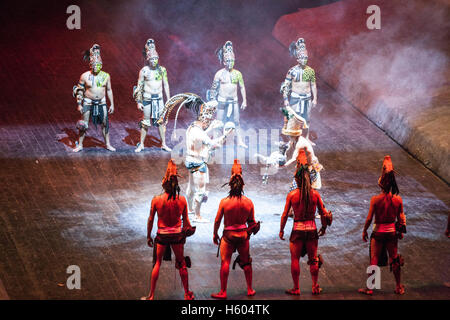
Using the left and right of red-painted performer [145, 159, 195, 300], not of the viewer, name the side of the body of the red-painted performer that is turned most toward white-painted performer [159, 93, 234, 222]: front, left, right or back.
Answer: front

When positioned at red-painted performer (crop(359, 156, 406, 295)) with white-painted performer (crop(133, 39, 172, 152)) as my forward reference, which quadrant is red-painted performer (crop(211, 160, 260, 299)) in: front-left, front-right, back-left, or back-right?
front-left

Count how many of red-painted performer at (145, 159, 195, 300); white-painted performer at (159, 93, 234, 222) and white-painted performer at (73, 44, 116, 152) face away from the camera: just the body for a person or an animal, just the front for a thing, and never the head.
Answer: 1

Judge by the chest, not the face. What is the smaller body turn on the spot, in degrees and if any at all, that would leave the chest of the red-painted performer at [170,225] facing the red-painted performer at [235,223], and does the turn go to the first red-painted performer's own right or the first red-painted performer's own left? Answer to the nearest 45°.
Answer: approximately 90° to the first red-painted performer's own right

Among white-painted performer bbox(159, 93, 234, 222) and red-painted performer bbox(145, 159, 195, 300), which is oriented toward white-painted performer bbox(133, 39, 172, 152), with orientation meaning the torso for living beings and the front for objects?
the red-painted performer

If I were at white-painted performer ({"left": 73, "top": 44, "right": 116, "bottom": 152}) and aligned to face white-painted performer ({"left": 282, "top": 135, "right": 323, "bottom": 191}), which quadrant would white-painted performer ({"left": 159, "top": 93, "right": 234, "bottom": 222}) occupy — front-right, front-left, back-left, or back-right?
front-right

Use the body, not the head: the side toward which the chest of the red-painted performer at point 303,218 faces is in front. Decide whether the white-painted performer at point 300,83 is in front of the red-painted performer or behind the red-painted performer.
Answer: in front

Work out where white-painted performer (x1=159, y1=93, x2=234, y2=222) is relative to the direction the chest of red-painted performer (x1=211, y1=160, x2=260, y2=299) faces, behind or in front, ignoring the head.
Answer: in front

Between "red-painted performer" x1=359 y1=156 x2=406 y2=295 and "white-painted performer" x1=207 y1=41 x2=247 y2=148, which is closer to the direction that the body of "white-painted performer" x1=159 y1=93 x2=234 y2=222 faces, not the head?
the red-painted performer

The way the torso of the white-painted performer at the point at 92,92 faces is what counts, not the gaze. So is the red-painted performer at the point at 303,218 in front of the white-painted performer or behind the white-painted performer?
in front

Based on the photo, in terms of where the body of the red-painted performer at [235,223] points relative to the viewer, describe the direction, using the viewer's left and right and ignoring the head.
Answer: facing away from the viewer

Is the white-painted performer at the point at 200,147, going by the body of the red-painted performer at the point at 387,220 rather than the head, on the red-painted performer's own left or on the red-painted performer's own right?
on the red-painted performer's own left

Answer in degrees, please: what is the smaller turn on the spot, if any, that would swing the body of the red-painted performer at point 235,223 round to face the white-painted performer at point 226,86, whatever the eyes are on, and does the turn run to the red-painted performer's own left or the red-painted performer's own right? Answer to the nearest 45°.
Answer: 0° — they already face them

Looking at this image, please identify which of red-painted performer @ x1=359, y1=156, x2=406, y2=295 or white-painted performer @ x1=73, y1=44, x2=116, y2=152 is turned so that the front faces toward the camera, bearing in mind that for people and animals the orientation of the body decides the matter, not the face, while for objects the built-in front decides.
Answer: the white-painted performer

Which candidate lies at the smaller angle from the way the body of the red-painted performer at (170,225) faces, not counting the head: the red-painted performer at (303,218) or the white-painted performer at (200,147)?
the white-painted performer

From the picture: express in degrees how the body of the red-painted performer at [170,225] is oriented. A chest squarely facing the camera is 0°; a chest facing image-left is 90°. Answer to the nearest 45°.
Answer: approximately 180°

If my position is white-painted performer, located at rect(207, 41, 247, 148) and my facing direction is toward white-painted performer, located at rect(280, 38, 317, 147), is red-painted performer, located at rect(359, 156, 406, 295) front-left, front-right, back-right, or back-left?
front-right
